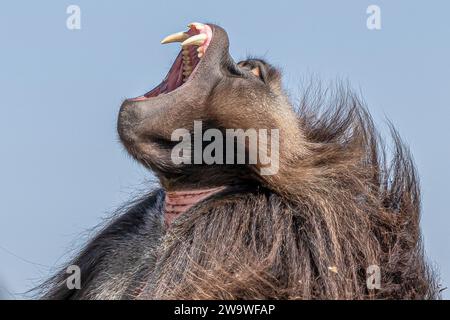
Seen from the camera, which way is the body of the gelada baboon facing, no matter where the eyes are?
to the viewer's left
